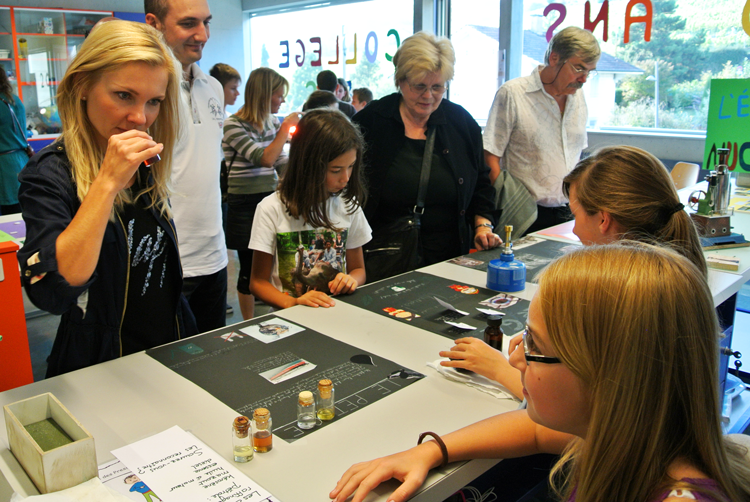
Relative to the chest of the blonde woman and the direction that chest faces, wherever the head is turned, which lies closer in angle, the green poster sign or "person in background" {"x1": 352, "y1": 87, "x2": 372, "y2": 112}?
the green poster sign

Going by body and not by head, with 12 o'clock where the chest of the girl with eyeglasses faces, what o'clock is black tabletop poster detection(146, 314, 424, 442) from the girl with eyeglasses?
The black tabletop poster is roughly at 1 o'clock from the girl with eyeglasses.

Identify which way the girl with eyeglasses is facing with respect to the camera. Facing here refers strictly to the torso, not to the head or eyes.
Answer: to the viewer's left

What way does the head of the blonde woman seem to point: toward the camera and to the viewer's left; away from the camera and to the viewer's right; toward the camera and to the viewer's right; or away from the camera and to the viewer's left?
toward the camera and to the viewer's right

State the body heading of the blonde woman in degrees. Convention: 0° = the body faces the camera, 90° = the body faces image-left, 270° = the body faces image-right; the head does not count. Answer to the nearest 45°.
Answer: approximately 315°

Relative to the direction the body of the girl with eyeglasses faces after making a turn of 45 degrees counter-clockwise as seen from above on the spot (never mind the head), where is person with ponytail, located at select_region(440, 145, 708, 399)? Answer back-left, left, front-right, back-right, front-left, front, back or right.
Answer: back-right

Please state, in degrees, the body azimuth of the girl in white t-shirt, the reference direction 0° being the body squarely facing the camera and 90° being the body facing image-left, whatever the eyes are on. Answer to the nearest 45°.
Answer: approximately 315°
